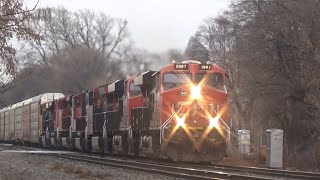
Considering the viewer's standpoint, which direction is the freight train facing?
facing the viewer and to the right of the viewer
